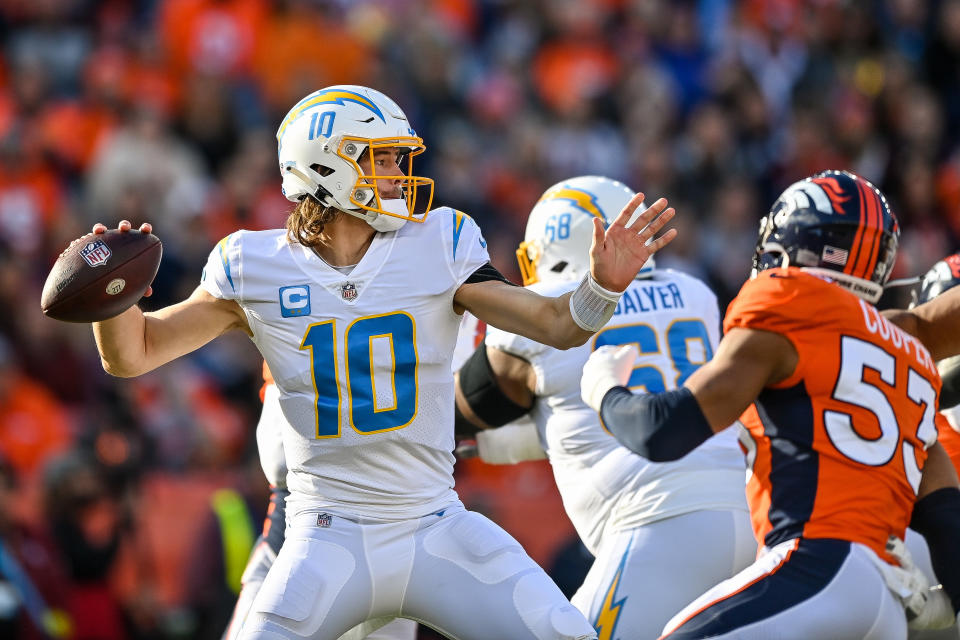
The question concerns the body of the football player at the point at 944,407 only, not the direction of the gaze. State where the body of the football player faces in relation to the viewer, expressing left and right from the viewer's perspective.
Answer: facing to the left of the viewer

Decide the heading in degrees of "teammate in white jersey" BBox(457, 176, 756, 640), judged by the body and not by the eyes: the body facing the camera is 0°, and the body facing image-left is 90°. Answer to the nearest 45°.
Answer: approximately 135°

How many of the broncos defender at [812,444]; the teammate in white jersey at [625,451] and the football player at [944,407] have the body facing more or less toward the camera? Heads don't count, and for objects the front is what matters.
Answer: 0

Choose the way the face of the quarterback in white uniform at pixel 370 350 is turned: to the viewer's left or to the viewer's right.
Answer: to the viewer's right

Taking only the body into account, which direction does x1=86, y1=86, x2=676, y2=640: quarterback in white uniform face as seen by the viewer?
toward the camera

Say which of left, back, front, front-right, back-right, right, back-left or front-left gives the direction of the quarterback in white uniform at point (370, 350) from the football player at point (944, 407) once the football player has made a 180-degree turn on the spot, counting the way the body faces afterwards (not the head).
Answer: back-right

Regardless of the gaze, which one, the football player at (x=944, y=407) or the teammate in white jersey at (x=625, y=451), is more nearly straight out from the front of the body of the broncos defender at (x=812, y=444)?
the teammate in white jersey

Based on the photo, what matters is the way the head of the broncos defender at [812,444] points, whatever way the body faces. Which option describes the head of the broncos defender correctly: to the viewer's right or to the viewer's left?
to the viewer's left

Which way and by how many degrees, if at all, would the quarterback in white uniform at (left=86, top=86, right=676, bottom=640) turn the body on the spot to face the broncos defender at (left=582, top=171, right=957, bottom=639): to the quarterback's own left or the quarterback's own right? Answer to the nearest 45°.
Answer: approximately 45° to the quarterback's own left

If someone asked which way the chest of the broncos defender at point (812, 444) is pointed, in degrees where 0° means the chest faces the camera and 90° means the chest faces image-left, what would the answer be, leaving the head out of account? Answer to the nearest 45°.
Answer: approximately 135°

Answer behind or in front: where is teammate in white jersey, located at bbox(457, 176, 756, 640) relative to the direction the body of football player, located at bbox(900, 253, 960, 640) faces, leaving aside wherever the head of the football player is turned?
in front

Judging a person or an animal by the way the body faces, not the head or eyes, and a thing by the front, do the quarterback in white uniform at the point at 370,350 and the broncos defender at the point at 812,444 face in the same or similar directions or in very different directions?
very different directions

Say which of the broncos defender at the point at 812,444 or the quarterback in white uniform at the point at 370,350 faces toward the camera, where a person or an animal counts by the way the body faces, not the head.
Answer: the quarterback in white uniform

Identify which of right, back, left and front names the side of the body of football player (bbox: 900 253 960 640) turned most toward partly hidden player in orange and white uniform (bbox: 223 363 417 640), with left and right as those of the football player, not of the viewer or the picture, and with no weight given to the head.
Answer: front

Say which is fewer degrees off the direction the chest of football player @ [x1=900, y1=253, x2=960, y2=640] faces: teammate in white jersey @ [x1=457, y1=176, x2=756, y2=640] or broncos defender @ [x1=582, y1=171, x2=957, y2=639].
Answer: the teammate in white jersey

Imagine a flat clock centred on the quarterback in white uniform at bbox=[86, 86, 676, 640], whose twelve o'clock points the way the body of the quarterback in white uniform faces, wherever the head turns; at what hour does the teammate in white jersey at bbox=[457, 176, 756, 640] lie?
The teammate in white jersey is roughly at 8 o'clock from the quarterback in white uniform.

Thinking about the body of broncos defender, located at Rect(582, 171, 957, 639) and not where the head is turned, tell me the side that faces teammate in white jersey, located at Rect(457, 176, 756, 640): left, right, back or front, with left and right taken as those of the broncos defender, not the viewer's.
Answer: front
